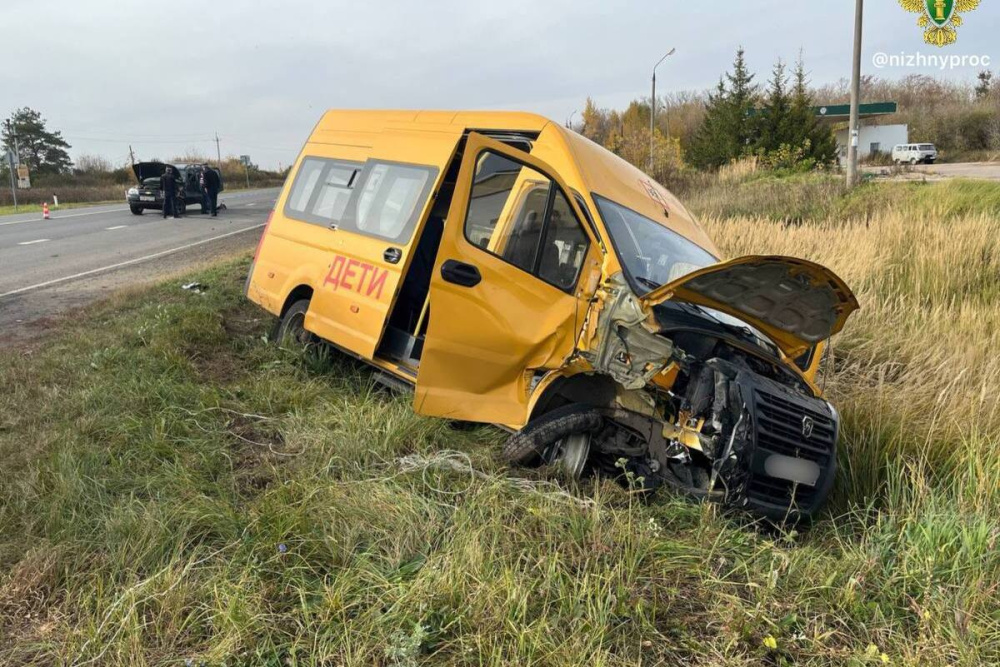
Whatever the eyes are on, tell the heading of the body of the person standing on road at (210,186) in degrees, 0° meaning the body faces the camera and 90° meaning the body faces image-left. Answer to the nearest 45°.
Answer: approximately 90°

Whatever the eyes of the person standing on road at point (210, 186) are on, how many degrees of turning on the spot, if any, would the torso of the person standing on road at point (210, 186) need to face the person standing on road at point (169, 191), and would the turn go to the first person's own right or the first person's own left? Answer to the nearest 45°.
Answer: approximately 45° to the first person's own left

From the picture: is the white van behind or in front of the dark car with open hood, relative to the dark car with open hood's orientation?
behind

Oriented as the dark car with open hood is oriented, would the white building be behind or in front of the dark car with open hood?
behind

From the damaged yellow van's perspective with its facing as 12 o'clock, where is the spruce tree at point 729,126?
The spruce tree is roughly at 8 o'clock from the damaged yellow van.

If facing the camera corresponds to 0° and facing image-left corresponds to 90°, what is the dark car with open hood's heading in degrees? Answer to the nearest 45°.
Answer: approximately 45°

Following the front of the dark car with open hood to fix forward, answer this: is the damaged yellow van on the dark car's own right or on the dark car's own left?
on the dark car's own left

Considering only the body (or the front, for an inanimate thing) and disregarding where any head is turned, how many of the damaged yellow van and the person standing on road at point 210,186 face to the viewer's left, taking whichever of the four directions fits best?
1

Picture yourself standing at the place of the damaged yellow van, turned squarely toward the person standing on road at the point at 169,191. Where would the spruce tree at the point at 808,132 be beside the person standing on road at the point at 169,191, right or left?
right

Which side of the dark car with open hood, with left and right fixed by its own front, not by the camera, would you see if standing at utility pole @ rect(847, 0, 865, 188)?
left

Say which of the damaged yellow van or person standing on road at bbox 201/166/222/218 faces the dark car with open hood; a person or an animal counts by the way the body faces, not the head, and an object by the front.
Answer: the person standing on road
